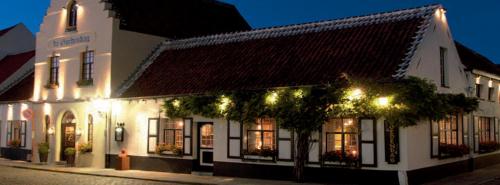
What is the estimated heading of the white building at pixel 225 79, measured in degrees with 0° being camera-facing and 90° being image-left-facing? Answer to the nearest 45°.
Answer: approximately 45°

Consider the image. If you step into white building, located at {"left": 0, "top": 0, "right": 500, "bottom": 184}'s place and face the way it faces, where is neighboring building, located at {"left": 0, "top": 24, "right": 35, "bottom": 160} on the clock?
The neighboring building is roughly at 3 o'clock from the white building.

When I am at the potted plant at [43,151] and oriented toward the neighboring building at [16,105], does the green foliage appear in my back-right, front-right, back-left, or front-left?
back-right

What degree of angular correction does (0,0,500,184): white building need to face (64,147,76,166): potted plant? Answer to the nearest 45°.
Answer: approximately 90° to its right

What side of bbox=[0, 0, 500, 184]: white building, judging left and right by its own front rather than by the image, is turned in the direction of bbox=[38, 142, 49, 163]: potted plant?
right
